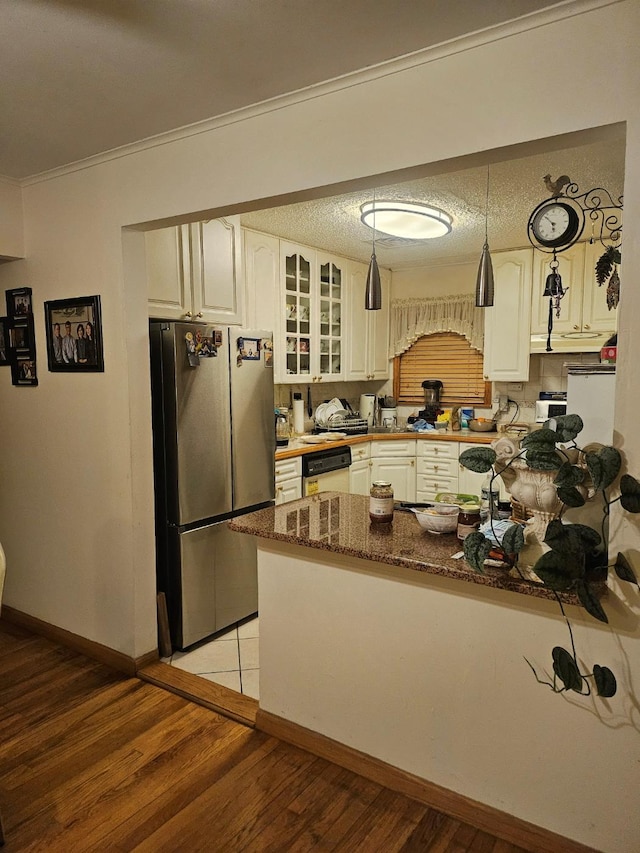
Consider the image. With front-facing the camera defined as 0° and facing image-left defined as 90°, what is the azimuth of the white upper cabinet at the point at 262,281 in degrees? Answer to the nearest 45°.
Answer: approximately 315°

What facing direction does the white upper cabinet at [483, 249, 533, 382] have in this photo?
toward the camera

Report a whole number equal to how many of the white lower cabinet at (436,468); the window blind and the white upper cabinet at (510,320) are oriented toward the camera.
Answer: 3

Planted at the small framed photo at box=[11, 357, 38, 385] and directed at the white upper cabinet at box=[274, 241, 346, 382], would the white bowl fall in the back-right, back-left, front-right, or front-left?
front-right

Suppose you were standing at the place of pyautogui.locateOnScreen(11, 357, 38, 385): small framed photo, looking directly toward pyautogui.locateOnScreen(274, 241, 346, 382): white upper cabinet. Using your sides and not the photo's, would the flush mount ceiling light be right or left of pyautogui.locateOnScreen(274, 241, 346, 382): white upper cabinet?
right

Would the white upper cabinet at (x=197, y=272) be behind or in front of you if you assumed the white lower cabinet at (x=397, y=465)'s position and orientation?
in front

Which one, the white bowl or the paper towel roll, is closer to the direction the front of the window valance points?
the white bowl

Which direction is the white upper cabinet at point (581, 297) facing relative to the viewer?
toward the camera

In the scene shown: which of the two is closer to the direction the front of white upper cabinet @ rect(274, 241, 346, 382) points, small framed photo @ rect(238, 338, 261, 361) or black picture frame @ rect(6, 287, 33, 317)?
the small framed photo

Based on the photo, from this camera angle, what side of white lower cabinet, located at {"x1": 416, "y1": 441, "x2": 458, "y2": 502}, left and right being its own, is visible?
front

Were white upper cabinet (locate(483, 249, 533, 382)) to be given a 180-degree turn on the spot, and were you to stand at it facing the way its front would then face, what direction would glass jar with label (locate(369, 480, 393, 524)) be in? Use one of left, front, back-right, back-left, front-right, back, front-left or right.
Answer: back

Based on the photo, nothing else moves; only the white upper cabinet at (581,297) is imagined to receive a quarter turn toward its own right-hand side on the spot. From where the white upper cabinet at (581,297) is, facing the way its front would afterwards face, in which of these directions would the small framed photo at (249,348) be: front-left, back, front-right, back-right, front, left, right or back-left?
front-left

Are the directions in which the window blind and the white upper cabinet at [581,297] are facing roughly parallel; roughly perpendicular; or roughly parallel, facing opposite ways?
roughly parallel

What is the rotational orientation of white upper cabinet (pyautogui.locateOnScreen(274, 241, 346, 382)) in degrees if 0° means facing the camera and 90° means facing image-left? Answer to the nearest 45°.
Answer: approximately 315°

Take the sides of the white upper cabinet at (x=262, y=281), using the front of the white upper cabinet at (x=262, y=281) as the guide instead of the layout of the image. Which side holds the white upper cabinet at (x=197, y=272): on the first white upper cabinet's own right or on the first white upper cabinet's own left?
on the first white upper cabinet's own right
